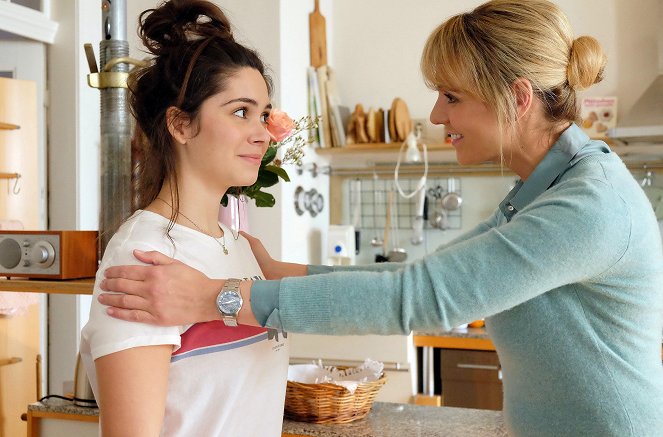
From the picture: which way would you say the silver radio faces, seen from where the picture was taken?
facing the viewer and to the left of the viewer

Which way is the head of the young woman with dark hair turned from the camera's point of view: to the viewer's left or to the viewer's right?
to the viewer's right

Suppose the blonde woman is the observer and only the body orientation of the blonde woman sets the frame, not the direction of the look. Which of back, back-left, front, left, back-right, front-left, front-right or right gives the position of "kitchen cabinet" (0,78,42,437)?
front-right

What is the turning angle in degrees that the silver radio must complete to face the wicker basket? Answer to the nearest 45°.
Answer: approximately 135° to its left

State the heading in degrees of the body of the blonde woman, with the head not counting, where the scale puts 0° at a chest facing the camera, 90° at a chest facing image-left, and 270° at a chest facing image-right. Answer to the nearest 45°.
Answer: approximately 90°

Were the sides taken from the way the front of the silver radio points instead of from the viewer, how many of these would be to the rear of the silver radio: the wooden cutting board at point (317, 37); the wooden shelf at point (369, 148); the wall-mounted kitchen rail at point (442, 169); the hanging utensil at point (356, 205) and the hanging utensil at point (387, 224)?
5

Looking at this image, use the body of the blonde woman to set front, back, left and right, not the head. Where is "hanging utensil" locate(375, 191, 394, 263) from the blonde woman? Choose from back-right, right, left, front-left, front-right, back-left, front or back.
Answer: right

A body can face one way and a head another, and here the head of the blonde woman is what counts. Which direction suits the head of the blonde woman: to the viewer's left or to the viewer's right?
to the viewer's left

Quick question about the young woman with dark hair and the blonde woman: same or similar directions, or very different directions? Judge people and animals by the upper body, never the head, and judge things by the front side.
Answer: very different directions

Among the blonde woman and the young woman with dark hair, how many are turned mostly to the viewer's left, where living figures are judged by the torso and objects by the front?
1

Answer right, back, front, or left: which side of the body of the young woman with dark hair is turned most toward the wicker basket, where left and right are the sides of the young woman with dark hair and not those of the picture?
left

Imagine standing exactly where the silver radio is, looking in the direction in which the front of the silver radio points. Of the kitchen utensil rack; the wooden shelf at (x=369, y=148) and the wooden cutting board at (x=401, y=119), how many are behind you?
3

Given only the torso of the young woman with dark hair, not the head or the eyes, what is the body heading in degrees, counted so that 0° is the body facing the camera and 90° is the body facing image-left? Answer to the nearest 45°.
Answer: approximately 315°

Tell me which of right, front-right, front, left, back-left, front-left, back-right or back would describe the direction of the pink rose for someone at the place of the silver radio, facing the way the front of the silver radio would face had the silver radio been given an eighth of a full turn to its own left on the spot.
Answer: front-left
